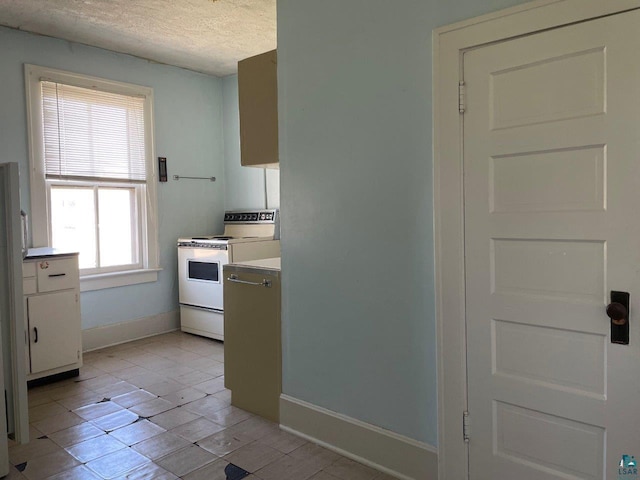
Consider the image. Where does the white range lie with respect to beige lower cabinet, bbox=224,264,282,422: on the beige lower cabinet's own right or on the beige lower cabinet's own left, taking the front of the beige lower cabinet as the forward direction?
on the beige lower cabinet's own right

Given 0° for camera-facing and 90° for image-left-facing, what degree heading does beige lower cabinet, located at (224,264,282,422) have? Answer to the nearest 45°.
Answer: approximately 45°

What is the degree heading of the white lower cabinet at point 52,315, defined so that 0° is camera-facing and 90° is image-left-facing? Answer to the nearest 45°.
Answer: approximately 315°

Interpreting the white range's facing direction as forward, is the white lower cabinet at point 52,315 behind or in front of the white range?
in front

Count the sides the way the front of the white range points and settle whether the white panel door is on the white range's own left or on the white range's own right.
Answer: on the white range's own left

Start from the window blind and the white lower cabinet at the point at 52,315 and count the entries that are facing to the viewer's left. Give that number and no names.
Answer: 0

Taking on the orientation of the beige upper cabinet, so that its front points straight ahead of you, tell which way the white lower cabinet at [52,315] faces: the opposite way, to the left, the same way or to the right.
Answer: to the left

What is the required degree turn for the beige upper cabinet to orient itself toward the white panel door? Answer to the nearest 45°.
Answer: approximately 90° to its left
